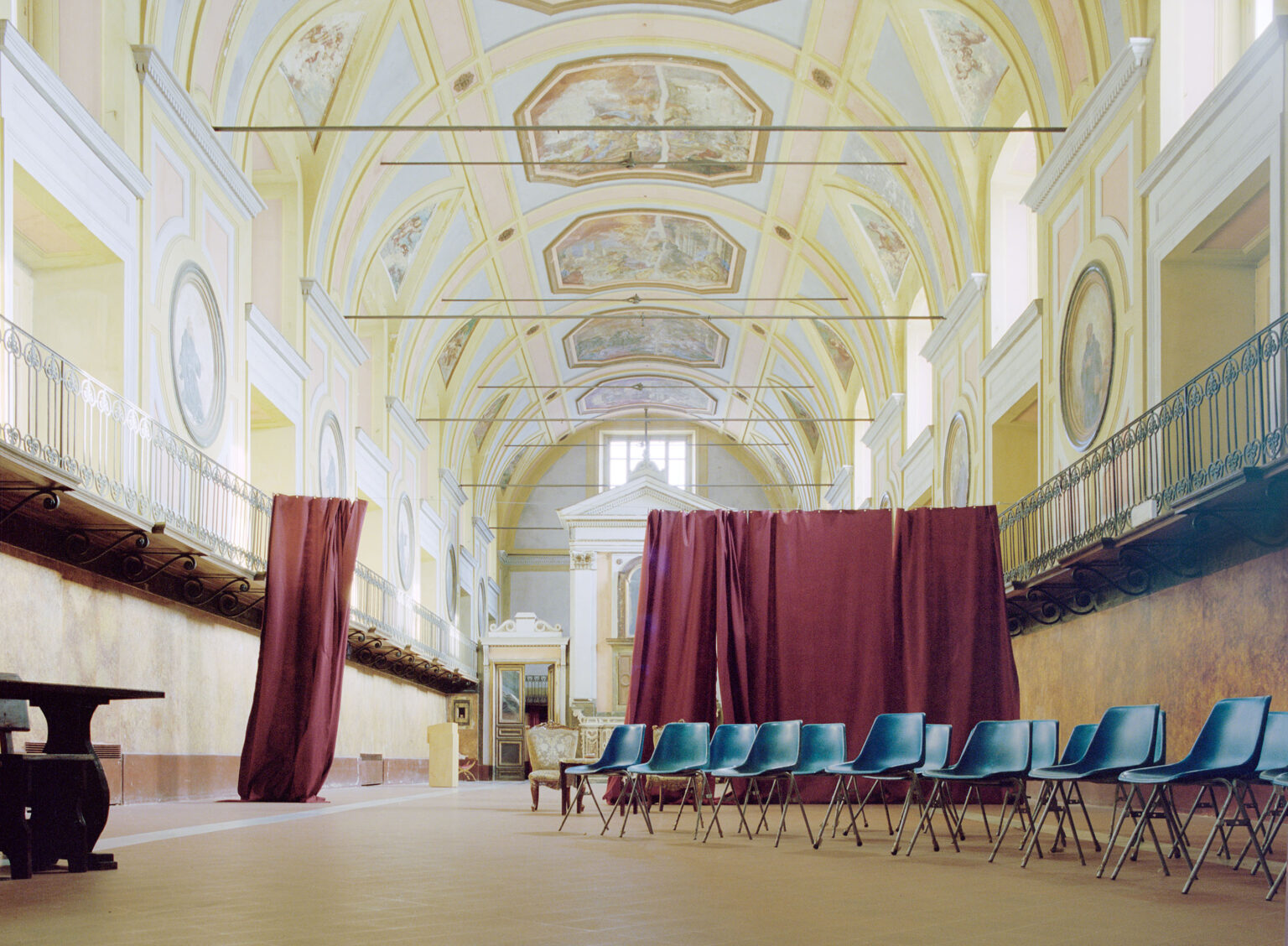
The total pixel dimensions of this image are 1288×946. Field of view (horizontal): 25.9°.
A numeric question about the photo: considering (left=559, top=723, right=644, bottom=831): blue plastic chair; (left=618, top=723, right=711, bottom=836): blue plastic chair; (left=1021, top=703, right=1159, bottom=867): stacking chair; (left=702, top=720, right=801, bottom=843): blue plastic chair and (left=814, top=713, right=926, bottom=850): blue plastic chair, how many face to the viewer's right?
0

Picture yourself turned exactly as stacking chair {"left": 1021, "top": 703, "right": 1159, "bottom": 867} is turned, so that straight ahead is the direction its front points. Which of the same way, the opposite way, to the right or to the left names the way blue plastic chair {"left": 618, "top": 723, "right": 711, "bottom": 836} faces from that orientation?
the same way

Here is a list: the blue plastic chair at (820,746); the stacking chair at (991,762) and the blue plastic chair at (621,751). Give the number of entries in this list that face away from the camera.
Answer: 0

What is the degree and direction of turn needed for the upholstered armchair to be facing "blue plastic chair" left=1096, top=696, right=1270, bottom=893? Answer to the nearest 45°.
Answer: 0° — it already faces it

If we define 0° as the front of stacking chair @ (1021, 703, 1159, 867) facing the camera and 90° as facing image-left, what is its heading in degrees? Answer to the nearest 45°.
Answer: approximately 45°

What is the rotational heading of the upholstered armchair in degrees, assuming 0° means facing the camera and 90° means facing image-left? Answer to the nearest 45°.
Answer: approximately 0°

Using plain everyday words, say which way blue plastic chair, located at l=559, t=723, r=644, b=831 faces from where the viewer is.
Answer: facing the viewer and to the left of the viewer

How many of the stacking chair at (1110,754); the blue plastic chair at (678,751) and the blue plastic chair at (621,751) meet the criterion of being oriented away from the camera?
0

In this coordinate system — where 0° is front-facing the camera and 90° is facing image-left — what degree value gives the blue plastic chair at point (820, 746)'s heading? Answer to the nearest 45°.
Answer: approximately 45°

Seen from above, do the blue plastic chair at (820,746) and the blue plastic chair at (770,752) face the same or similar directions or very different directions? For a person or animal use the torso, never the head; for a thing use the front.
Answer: same or similar directions

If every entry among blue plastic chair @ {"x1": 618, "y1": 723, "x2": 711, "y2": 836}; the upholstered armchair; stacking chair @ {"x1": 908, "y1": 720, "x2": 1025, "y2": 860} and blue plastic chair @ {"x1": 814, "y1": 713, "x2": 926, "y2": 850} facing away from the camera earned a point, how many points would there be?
0

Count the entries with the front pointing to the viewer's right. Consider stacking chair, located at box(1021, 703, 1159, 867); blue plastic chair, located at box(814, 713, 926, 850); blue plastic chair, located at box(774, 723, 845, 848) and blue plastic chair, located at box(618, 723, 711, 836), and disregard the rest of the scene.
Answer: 0

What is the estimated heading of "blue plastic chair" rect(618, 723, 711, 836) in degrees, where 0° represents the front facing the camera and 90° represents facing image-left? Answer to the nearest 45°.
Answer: approximately 45°

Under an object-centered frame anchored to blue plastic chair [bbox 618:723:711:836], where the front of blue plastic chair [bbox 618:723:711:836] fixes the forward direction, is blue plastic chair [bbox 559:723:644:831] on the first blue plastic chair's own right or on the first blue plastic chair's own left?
on the first blue plastic chair's own right
